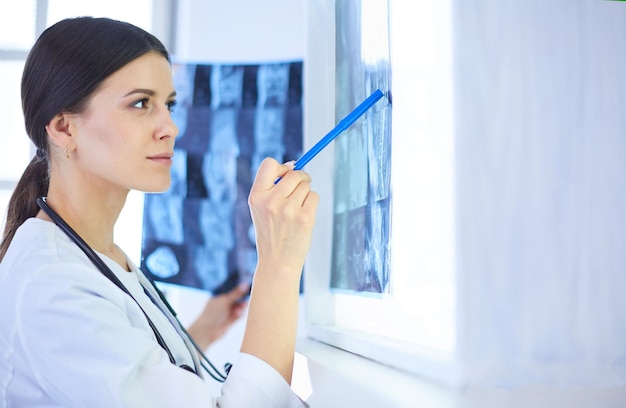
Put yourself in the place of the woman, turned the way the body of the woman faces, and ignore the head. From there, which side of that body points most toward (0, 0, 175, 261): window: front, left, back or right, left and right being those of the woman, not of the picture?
left

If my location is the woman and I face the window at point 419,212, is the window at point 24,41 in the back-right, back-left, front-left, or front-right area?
back-left

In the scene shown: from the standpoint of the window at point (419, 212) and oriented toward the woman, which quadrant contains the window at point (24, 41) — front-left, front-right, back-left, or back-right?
front-right

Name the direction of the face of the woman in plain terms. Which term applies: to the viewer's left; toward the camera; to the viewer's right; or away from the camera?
to the viewer's right

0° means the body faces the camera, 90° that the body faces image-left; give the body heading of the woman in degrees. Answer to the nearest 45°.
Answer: approximately 270°

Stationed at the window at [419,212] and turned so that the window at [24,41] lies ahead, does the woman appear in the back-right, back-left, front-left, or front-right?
front-left
